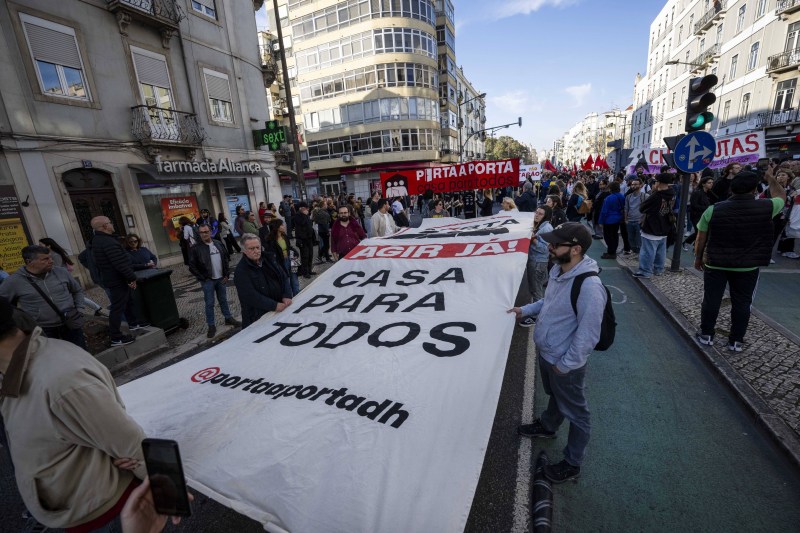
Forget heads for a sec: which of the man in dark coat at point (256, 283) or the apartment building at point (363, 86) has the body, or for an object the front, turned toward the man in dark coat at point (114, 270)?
the apartment building

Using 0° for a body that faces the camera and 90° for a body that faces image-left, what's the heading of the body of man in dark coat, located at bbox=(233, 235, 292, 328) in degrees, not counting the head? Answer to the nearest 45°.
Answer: approximately 315°

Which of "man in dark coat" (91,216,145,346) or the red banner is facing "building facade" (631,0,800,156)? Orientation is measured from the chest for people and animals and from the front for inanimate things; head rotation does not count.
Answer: the man in dark coat

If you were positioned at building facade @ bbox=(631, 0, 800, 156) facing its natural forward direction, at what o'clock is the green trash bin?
The green trash bin is roughly at 11 o'clock from the building facade.

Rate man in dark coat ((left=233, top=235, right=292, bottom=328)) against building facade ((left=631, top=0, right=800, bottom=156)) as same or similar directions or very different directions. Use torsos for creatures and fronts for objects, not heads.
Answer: very different directions

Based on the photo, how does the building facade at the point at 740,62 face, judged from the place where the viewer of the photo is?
facing the viewer and to the left of the viewer

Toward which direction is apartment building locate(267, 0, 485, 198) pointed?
toward the camera

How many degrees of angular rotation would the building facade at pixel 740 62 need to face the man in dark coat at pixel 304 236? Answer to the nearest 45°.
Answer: approximately 45° to its left

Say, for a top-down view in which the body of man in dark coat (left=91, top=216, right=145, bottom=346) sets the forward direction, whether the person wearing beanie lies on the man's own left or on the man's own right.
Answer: on the man's own right

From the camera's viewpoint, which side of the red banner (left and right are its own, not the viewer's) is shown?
front

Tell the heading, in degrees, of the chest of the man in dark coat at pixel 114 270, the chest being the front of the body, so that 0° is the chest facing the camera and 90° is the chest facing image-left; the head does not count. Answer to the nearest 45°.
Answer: approximately 270°

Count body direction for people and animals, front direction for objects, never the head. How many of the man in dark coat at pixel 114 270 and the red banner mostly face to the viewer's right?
1

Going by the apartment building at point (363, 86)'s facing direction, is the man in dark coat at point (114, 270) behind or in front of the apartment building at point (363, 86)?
in front

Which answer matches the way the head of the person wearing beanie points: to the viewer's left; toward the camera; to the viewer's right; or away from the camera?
away from the camera

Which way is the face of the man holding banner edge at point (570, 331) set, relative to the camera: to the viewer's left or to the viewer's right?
to the viewer's left
